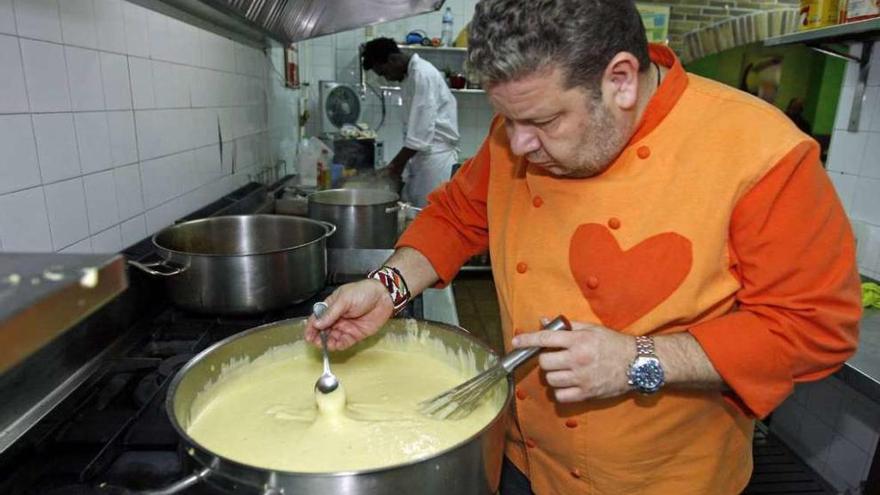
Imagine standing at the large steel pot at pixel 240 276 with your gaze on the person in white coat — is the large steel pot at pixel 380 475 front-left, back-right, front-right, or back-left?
back-right

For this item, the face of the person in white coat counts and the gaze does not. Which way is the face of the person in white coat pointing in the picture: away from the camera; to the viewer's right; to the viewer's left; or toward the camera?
to the viewer's left

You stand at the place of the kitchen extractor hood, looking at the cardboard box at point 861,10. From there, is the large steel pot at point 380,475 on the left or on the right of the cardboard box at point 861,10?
right

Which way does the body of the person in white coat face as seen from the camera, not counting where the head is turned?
to the viewer's left

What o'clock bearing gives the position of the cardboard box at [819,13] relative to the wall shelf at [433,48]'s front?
The cardboard box is roughly at 11 o'clock from the wall shelf.

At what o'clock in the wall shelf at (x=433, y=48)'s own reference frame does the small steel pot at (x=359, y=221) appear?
The small steel pot is roughly at 12 o'clock from the wall shelf.

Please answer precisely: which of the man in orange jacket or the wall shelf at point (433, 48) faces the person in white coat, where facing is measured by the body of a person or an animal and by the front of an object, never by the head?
the wall shelf

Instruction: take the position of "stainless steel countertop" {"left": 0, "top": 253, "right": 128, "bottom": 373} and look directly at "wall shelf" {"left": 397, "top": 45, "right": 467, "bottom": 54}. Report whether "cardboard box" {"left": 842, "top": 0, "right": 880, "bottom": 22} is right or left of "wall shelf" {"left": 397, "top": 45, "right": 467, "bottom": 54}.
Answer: right

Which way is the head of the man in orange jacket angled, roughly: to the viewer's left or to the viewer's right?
to the viewer's left

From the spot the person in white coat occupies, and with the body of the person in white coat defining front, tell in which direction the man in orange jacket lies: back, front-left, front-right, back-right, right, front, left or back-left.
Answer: left

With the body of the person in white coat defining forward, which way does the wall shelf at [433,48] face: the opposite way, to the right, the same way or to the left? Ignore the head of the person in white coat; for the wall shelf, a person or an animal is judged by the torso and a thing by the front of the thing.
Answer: to the left

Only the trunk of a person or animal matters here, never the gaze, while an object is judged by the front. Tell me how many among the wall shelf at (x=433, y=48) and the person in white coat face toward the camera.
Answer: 1

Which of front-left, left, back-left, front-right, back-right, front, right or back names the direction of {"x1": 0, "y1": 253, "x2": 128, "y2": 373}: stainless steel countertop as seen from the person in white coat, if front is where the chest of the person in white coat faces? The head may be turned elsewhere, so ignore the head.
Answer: left
